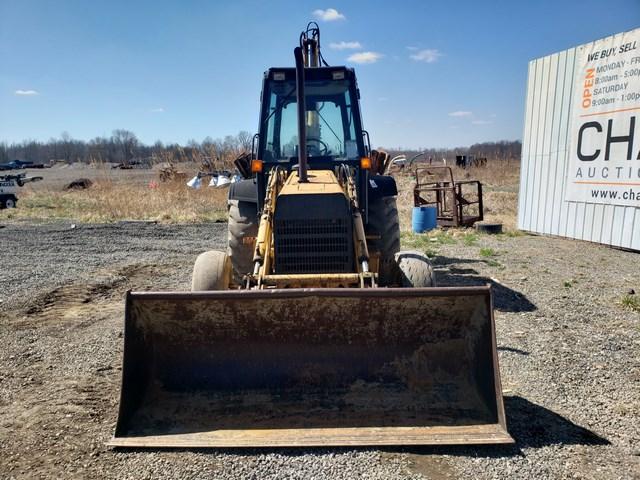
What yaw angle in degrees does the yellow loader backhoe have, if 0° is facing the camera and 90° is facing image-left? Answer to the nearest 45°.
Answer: approximately 0°

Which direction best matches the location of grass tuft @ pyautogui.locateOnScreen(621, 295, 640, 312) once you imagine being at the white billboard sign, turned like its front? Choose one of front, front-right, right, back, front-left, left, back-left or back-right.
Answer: front-left

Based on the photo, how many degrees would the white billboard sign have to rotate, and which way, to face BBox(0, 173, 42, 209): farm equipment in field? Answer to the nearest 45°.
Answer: approximately 45° to its right

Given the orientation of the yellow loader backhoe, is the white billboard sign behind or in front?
behind

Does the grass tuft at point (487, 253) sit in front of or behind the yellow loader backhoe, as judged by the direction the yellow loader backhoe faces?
behind

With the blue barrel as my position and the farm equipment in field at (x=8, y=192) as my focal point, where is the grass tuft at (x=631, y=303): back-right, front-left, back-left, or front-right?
back-left

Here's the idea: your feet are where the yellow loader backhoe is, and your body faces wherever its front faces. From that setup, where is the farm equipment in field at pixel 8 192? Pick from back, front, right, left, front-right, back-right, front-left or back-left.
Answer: back-right

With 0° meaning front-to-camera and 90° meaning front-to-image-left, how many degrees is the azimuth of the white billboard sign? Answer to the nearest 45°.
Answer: approximately 45°

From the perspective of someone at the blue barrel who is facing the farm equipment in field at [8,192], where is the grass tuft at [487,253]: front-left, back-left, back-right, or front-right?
back-left
